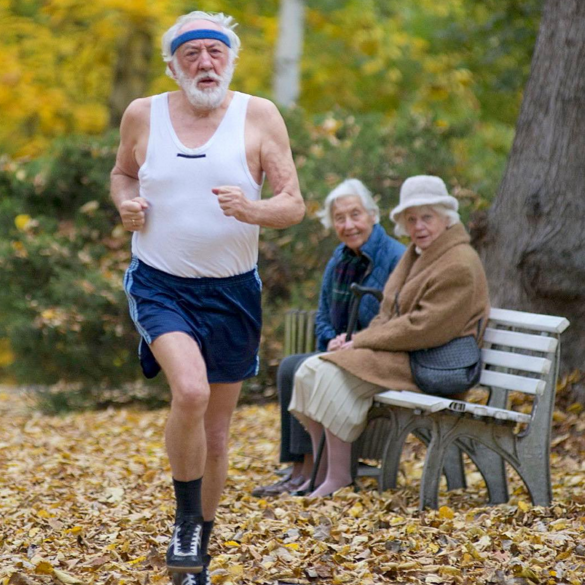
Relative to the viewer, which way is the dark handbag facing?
toward the camera

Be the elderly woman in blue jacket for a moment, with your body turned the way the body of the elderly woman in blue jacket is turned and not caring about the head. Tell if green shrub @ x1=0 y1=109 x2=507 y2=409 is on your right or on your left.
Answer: on your right

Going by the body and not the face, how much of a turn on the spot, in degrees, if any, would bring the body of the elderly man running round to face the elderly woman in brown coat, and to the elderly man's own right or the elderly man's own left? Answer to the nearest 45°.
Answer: approximately 135° to the elderly man's own left

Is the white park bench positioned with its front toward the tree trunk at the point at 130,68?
no

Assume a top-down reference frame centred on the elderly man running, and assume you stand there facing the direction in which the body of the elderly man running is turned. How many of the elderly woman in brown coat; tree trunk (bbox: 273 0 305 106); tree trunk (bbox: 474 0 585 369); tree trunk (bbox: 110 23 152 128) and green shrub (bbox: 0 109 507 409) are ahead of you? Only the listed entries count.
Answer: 0

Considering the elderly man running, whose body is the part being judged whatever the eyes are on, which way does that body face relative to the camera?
toward the camera

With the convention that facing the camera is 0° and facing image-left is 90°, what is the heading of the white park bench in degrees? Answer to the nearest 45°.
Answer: approximately 45°

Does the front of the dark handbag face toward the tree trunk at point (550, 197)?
no

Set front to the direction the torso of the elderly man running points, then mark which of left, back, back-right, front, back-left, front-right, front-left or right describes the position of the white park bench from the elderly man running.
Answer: back-left

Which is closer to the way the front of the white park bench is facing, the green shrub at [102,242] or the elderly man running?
the elderly man running

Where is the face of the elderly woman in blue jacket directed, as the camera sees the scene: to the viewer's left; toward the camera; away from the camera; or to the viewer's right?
toward the camera

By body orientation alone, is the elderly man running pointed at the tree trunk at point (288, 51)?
no

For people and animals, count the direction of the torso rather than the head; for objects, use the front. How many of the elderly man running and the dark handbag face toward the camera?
2

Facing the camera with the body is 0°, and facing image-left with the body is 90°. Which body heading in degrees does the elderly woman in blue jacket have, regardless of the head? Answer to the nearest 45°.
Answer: approximately 45°

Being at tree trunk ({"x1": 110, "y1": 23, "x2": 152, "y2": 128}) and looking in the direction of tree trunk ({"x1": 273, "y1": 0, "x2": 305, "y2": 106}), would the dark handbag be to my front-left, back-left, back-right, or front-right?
front-right

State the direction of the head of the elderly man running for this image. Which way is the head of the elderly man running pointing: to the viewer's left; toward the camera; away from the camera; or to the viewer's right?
toward the camera

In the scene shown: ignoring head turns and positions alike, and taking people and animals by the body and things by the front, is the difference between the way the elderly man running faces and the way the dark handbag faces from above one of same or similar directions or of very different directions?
same or similar directions

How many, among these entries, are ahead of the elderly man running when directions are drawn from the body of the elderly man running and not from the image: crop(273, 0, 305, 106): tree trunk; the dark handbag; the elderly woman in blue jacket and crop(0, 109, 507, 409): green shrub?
0
